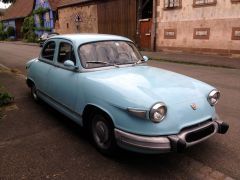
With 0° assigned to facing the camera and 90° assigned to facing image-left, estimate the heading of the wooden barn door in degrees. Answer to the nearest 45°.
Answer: approximately 0°

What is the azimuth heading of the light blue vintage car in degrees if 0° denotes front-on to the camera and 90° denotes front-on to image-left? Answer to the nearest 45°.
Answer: approximately 315°
